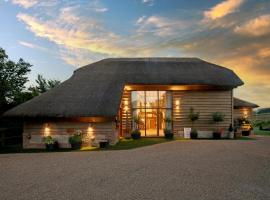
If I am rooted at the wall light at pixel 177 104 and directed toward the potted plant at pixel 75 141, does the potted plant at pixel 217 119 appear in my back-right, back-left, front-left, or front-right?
back-left

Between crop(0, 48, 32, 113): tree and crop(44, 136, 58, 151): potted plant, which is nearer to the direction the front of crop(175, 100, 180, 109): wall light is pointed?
the potted plant

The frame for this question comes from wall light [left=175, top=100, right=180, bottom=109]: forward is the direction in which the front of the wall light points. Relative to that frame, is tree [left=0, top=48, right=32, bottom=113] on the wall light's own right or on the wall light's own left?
on the wall light's own right

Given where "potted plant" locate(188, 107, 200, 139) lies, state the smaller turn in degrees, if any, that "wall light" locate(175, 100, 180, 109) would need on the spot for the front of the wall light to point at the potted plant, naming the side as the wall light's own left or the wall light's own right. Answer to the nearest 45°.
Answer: approximately 45° to the wall light's own left

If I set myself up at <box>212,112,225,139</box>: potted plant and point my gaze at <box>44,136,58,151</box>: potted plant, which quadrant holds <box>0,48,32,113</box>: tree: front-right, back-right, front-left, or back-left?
front-right

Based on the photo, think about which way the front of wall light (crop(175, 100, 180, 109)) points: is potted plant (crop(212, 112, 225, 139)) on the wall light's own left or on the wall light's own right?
on the wall light's own left

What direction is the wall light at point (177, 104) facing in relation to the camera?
toward the camera

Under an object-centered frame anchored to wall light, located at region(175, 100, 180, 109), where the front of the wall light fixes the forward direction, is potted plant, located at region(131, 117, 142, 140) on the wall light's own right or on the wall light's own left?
on the wall light's own right

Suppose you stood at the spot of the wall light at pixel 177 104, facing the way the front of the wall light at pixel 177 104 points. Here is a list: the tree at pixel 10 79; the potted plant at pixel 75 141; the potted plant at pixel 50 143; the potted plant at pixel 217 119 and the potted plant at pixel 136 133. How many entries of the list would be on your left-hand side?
1

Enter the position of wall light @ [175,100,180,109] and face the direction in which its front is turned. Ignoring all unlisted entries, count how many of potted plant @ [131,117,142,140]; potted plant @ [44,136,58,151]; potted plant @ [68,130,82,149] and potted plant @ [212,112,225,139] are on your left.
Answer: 1
